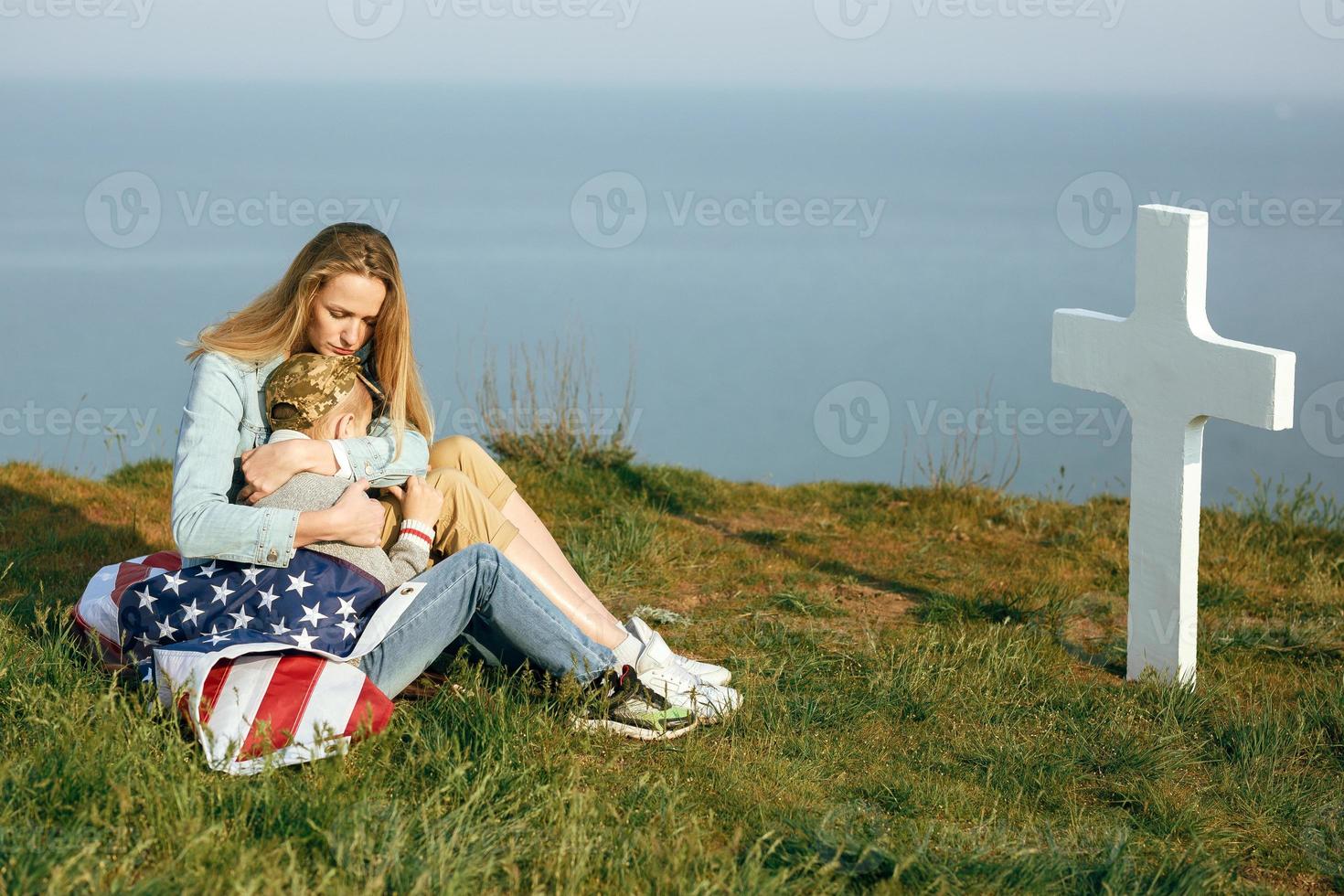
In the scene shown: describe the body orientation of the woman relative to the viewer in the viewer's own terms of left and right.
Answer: facing the viewer and to the right of the viewer

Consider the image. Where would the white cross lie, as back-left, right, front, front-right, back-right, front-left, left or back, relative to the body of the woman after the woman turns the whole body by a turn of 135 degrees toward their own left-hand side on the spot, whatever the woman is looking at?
right
